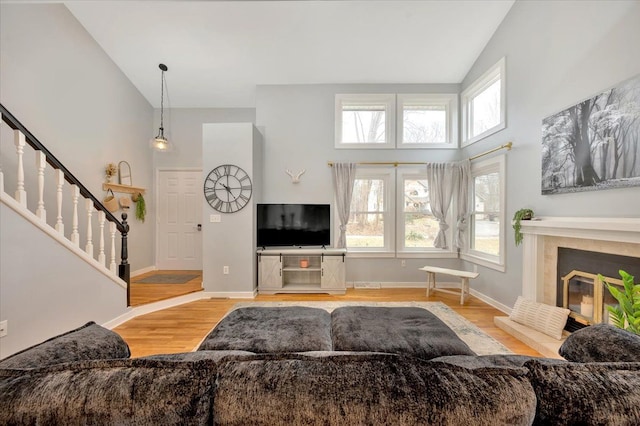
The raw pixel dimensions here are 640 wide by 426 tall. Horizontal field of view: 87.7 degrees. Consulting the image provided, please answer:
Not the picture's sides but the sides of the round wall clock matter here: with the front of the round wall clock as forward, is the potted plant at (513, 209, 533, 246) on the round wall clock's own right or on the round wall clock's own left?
on the round wall clock's own left

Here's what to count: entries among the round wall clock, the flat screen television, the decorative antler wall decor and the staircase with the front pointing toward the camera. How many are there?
3

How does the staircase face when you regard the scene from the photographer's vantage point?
facing away from the viewer and to the right of the viewer

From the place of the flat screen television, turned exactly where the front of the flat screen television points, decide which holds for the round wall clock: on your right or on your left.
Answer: on your right

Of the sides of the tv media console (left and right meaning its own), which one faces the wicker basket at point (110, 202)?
right

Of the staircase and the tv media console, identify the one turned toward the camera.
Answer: the tv media console

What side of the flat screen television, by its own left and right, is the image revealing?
front

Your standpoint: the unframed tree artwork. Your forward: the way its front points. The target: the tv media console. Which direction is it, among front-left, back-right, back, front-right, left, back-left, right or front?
front-right

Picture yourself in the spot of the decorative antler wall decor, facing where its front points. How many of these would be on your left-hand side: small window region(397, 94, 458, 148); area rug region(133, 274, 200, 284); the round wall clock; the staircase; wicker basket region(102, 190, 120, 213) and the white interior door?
1

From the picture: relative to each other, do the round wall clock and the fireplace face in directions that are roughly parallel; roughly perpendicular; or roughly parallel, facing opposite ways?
roughly perpendicular

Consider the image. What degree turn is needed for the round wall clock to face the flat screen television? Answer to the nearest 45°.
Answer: approximately 90° to its left

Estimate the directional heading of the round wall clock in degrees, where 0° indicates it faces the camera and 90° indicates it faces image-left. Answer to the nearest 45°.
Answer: approximately 0°

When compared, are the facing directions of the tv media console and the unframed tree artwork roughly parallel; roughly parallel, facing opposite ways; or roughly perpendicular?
roughly perpendicular

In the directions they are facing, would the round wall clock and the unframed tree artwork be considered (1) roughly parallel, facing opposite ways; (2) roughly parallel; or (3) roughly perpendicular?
roughly perpendicular

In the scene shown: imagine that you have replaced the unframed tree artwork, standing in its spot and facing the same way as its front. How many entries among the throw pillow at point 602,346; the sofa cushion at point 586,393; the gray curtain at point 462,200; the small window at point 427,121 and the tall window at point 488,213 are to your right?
3
